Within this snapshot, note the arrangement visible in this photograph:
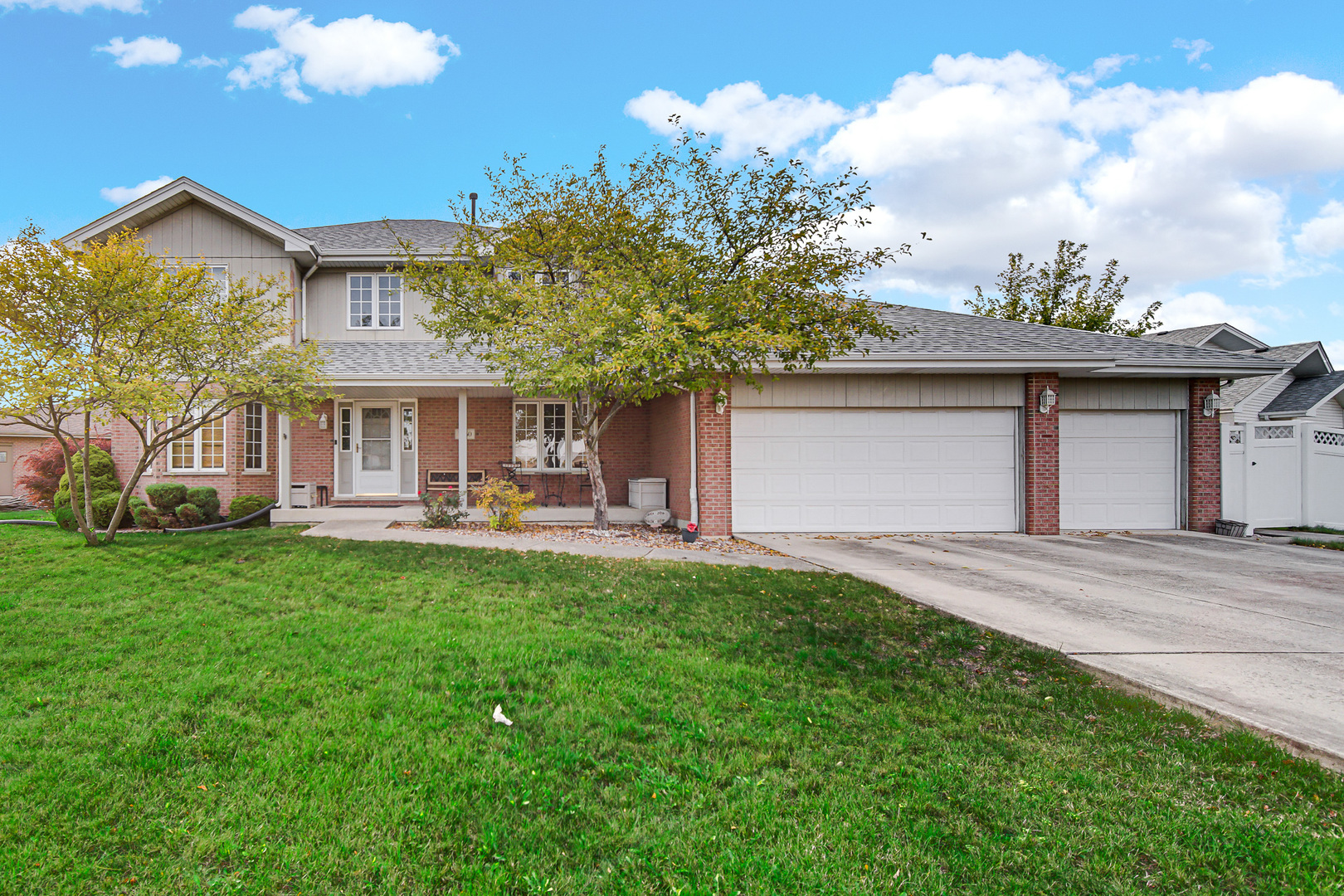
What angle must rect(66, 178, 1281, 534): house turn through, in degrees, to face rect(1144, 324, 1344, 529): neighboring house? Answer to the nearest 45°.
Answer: approximately 90° to its left

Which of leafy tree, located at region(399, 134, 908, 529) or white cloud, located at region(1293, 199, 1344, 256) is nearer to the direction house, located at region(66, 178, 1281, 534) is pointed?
the leafy tree

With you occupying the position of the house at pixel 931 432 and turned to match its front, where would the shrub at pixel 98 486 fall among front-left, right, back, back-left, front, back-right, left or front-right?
right

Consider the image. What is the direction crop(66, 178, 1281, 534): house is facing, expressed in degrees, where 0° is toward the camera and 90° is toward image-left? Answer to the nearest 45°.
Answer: approximately 0°

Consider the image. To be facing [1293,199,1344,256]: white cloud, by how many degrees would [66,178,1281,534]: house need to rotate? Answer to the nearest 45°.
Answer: approximately 90° to its left

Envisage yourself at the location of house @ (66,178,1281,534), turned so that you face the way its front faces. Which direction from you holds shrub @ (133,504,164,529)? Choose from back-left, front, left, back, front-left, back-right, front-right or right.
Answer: right

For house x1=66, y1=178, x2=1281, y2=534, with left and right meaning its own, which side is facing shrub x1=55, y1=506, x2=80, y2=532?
right

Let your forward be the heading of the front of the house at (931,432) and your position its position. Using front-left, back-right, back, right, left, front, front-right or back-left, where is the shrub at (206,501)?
right

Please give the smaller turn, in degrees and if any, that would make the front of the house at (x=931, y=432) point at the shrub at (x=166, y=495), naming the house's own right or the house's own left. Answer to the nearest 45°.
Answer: approximately 90° to the house's own right
